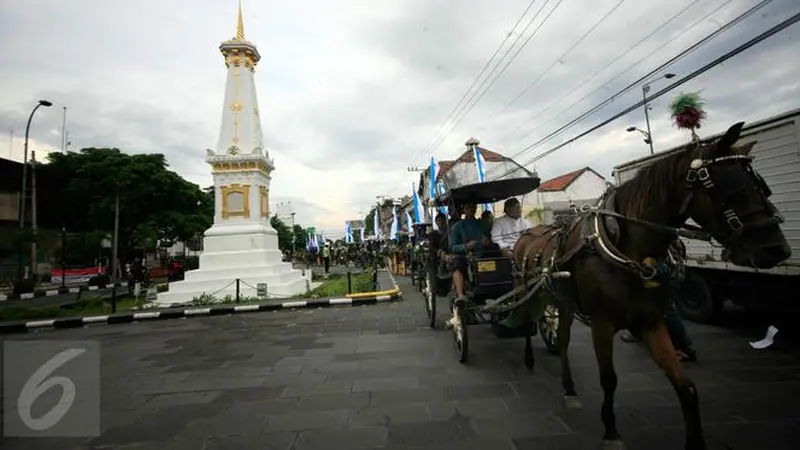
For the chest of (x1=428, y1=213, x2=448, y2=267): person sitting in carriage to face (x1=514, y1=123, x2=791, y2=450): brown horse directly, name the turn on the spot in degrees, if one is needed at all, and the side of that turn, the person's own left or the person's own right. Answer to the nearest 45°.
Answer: approximately 45° to the person's own right

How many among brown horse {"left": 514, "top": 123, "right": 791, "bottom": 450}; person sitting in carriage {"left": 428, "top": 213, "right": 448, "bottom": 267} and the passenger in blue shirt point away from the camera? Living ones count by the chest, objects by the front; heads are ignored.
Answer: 0

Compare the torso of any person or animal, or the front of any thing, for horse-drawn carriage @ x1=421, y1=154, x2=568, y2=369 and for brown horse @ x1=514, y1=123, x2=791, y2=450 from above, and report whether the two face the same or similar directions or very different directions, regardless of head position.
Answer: same or similar directions

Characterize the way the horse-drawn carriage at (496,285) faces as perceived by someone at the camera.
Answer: facing the viewer and to the right of the viewer

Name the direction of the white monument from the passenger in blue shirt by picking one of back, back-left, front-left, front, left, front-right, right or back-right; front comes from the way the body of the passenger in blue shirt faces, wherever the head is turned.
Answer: back

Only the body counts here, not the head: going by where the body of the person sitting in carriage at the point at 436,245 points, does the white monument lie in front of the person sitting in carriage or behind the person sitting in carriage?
behind

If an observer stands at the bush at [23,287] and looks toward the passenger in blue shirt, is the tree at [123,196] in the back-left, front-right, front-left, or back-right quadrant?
back-left

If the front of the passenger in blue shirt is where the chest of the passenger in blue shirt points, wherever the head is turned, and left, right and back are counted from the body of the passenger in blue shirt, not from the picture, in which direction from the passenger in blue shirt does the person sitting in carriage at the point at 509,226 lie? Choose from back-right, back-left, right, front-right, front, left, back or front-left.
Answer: left

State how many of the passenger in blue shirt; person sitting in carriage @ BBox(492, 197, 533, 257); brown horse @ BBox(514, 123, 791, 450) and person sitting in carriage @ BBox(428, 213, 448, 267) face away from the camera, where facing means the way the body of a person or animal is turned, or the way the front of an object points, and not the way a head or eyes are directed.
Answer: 0

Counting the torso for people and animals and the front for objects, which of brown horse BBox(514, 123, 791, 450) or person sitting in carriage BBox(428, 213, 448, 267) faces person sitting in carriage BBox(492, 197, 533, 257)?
person sitting in carriage BBox(428, 213, 448, 267)

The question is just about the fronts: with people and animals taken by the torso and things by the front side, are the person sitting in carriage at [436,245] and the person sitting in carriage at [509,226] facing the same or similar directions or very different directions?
same or similar directions
